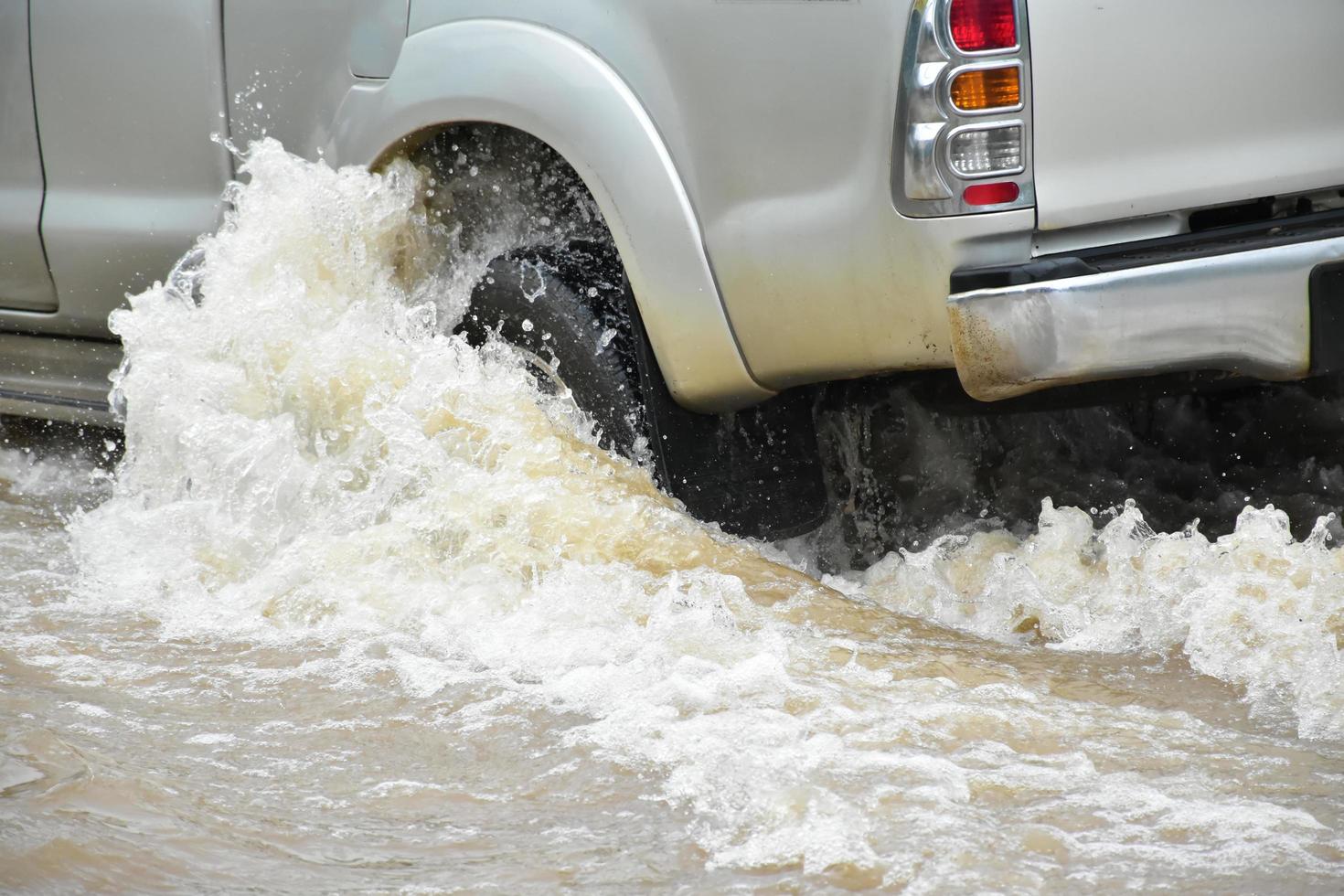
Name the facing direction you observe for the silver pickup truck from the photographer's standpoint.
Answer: facing away from the viewer and to the left of the viewer
